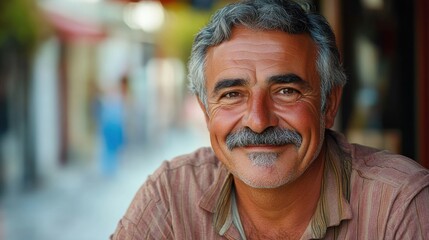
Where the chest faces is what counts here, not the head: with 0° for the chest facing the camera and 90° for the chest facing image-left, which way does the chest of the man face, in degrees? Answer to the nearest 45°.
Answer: approximately 0°

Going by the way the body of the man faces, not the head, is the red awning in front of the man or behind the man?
behind
